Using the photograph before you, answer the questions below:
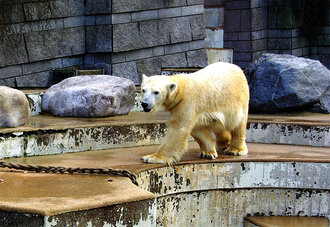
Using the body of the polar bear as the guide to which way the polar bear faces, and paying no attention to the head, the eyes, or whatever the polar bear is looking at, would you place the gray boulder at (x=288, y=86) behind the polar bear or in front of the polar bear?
behind

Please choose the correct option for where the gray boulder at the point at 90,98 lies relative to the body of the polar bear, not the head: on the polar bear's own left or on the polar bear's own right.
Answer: on the polar bear's own right

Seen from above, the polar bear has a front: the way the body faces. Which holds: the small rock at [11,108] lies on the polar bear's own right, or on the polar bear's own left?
on the polar bear's own right

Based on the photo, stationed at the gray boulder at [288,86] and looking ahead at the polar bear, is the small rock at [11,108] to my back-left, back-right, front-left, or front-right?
front-right

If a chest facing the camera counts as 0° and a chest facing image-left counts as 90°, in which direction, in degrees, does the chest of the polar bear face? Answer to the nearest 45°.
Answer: approximately 45°

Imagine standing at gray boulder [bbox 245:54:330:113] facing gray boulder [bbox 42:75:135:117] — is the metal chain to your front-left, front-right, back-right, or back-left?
front-left

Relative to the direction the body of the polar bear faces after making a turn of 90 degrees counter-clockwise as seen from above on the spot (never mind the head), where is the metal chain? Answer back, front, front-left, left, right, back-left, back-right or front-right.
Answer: right
